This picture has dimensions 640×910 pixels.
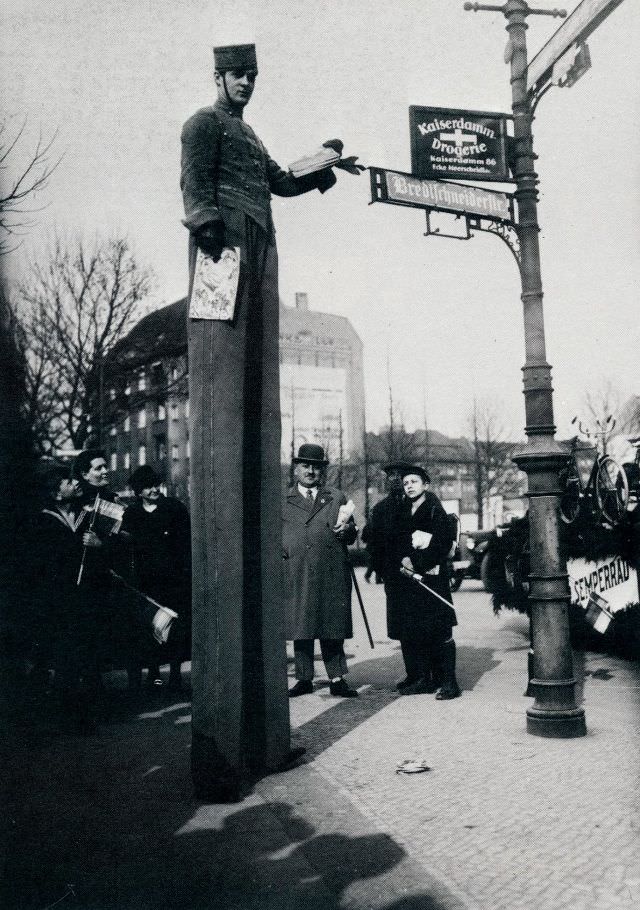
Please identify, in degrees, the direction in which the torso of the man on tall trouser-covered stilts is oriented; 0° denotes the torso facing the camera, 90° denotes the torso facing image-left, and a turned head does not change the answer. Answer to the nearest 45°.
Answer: approximately 315°

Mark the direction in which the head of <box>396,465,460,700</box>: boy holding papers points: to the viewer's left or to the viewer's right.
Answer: to the viewer's left

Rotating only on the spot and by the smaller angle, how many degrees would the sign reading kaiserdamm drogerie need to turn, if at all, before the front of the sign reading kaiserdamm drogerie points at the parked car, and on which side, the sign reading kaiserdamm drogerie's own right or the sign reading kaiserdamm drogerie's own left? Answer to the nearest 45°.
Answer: approximately 180°

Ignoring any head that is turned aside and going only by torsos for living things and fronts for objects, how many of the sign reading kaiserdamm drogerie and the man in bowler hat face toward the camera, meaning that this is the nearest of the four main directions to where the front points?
2

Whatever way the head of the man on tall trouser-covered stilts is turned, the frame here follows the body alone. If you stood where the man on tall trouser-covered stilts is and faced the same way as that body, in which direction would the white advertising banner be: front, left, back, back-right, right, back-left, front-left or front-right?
left

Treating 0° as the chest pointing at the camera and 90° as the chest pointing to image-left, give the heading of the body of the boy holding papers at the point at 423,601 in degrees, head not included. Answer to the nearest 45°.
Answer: approximately 45°

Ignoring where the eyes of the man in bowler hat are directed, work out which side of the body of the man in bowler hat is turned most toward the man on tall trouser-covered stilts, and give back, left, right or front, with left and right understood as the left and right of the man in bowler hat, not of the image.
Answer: front

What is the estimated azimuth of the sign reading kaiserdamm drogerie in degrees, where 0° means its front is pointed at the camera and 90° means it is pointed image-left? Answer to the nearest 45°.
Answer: approximately 0°
